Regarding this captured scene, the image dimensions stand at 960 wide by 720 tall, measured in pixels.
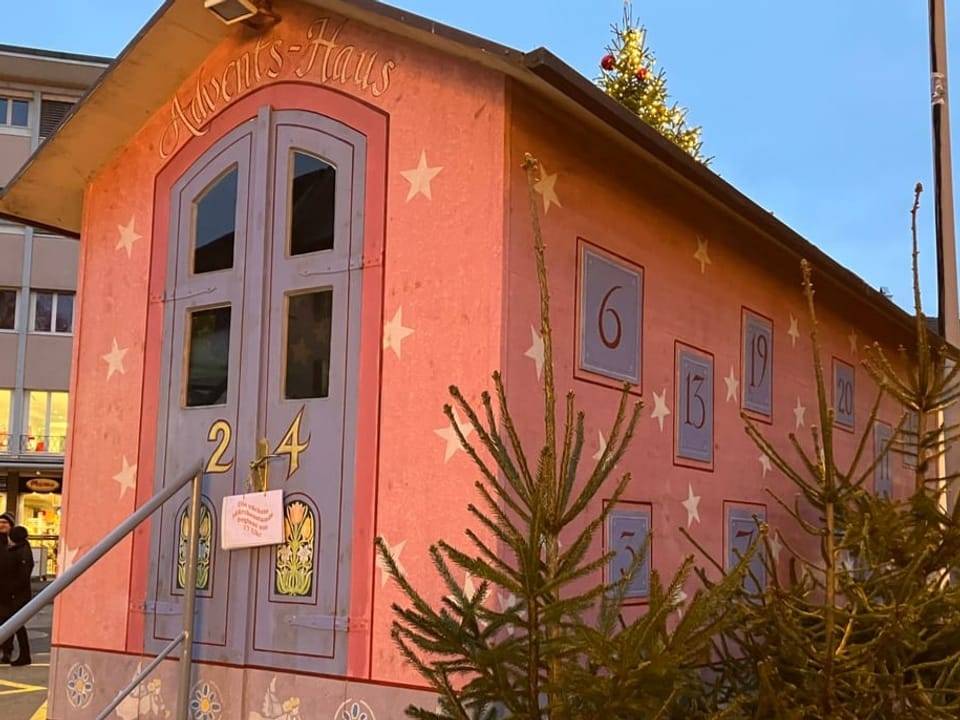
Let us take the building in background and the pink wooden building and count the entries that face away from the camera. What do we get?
0

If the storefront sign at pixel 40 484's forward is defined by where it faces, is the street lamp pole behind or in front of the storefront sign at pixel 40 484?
in front

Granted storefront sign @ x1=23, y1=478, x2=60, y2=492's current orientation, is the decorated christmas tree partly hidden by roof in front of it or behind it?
in front

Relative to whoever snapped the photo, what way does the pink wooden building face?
facing the viewer and to the left of the viewer

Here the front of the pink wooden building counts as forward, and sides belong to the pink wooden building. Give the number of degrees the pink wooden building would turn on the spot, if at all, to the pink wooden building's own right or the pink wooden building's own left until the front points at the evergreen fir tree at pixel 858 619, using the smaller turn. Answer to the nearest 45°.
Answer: approximately 135° to the pink wooden building's own left

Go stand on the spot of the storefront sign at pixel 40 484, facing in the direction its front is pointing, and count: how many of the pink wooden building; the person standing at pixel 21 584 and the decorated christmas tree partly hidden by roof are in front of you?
3

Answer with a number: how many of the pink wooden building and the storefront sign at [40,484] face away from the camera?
0

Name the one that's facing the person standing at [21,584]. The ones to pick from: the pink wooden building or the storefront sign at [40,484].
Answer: the storefront sign

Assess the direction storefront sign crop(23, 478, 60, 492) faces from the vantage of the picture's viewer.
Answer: facing the viewer

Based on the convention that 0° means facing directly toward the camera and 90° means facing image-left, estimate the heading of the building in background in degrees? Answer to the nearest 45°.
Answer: approximately 315°
